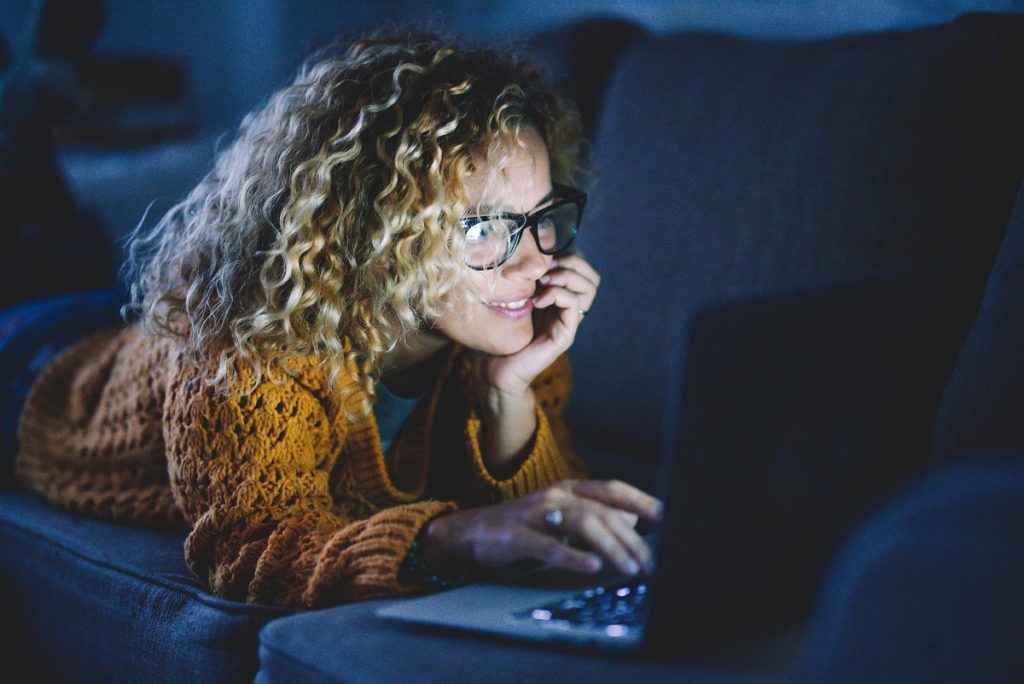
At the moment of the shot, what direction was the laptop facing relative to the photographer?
facing away from the viewer and to the left of the viewer
